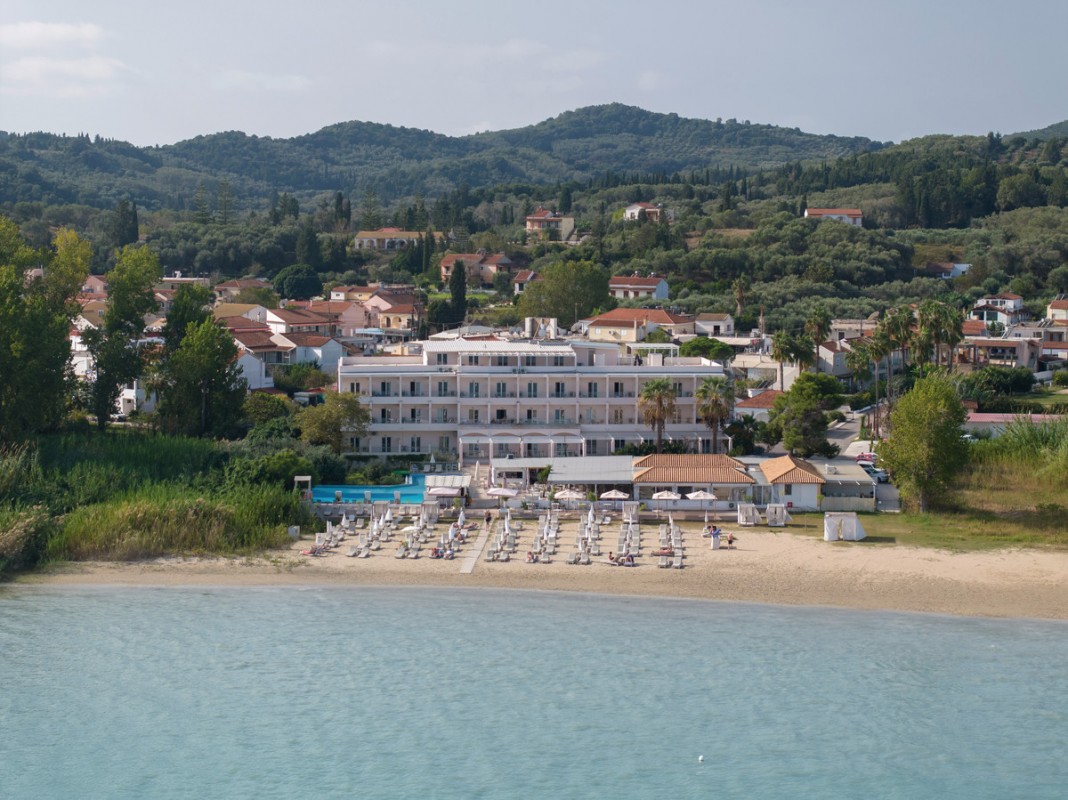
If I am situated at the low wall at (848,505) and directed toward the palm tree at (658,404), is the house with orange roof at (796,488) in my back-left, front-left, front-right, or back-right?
front-left

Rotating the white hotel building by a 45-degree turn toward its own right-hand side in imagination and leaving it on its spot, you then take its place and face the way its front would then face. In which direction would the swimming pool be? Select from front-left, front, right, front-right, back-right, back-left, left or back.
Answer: front

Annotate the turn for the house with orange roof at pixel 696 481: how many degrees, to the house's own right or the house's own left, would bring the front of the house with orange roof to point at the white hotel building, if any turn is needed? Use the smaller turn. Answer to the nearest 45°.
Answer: approximately 135° to the house's own right

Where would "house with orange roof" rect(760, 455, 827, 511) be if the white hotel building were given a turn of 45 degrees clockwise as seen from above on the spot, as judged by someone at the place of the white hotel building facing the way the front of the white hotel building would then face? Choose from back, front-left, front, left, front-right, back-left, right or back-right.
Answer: left

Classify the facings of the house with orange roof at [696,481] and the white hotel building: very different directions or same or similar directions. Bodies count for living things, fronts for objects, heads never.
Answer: same or similar directions

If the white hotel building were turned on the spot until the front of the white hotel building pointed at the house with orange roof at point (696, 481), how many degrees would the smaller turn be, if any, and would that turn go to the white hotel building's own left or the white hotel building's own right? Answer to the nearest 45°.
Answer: approximately 45° to the white hotel building's own left

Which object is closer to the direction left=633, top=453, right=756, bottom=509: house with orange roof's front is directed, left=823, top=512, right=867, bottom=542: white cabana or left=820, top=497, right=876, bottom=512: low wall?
the white cabana

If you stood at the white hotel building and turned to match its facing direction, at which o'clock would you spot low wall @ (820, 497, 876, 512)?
The low wall is roughly at 10 o'clock from the white hotel building.

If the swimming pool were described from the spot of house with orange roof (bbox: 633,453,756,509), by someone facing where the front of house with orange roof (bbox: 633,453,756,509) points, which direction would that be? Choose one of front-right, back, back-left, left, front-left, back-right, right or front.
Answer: right

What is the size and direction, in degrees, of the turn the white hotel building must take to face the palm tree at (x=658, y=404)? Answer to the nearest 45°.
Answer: approximately 45° to its left

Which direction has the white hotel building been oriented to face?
toward the camera

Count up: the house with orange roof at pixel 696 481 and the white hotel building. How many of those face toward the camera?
2

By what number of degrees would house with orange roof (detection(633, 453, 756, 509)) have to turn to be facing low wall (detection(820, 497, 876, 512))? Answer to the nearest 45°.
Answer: approximately 90° to its left

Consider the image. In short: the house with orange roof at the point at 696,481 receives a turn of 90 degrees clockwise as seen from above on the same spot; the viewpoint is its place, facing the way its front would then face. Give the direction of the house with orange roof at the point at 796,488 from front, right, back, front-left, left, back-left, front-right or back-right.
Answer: back

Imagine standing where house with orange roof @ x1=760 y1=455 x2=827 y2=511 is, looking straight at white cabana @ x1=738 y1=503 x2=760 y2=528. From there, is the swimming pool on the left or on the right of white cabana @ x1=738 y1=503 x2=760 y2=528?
right
